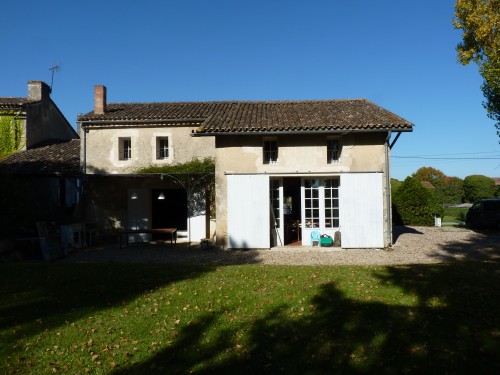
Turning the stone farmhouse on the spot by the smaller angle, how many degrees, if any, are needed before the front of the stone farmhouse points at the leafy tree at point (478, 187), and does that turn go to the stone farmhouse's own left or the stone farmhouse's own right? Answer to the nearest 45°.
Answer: approximately 135° to the stone farmhouse's own left

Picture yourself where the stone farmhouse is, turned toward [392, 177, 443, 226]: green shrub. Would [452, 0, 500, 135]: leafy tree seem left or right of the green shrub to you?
right

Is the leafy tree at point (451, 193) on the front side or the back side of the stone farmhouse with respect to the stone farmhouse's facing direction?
on the back side

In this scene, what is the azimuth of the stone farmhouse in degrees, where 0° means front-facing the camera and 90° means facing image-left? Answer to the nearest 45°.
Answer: approximately 0°

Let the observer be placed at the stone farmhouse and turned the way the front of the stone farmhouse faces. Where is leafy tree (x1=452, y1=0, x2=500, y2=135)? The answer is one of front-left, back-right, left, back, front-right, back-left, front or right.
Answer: left

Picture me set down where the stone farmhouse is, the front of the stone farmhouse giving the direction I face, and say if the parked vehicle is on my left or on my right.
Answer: on my left

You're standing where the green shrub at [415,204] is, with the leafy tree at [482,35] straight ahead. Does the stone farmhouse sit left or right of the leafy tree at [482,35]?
right

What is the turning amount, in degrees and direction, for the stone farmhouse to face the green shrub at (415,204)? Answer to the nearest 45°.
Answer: approximately 135° to its left
